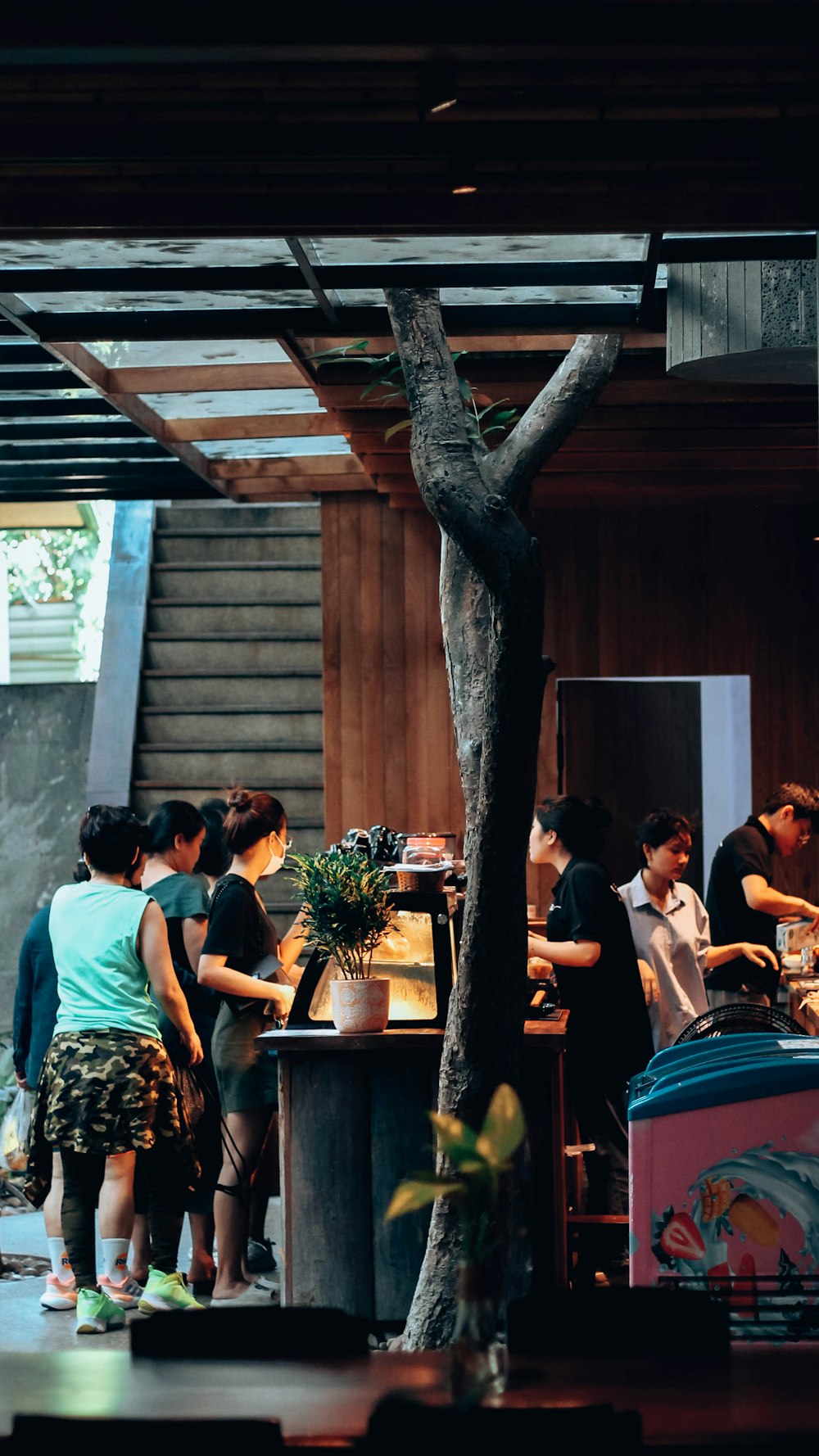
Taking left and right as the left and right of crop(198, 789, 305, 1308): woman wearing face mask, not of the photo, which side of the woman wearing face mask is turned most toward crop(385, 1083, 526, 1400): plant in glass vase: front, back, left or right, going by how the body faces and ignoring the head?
right

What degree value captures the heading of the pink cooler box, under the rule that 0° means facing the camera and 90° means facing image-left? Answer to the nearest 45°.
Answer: approximately 0°

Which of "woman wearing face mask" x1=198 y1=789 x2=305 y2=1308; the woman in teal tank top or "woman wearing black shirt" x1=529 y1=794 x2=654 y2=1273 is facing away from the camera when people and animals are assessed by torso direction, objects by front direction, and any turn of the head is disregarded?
the woman in teal tank top

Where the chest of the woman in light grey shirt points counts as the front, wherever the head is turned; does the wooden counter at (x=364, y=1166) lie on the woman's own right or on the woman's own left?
on the woman's own right

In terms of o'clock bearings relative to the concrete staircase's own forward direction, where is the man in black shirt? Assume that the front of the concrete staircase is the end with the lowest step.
The man in black shirt is roughly at 11 o'clock from the concrete staircase.

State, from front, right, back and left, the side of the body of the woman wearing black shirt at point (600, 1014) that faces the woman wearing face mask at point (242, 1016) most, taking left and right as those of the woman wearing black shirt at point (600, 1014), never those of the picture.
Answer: front

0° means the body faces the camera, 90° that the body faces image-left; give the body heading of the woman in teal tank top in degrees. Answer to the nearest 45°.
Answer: approximately 180°

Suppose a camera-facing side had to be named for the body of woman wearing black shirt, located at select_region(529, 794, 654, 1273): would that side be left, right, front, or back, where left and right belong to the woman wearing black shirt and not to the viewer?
left

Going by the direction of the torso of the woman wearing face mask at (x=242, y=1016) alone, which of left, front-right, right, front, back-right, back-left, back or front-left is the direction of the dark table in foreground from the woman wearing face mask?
right

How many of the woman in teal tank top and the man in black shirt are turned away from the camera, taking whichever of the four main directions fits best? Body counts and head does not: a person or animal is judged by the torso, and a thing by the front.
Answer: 1
